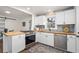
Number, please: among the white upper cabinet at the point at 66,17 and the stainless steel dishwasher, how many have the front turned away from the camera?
0

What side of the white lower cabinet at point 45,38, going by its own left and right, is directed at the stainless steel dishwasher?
left

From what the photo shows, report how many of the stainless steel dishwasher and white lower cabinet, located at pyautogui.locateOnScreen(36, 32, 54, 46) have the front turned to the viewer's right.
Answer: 0

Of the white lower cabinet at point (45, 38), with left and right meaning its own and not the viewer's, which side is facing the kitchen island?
front

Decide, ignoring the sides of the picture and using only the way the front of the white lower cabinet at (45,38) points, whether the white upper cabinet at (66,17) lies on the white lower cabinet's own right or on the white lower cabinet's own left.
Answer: on the white lower cabinet's own left

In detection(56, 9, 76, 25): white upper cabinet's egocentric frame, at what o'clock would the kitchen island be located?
The kitchen island is roughly at 2 o'clock from the white upper cabinet.

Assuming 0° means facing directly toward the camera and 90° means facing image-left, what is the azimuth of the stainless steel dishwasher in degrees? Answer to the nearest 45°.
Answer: approximately 45°
